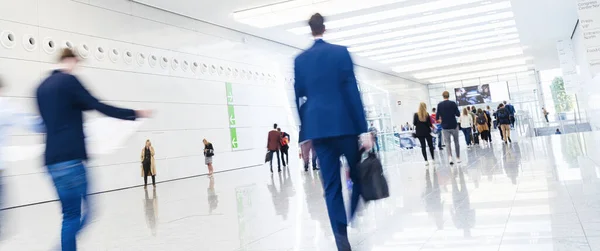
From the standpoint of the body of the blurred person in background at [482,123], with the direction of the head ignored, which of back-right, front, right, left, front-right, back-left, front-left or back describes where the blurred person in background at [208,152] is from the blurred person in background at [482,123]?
back-left

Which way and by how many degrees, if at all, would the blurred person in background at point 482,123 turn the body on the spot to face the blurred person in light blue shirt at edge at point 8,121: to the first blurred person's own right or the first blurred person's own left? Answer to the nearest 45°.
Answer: approximately 180°

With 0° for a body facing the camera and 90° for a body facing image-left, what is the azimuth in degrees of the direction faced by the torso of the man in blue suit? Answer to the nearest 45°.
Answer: approximately 180°

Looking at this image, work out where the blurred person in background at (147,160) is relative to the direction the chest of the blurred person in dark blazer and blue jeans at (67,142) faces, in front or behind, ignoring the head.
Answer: in front

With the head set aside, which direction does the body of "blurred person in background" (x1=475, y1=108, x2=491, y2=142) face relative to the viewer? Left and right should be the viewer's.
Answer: facing away from the viewer

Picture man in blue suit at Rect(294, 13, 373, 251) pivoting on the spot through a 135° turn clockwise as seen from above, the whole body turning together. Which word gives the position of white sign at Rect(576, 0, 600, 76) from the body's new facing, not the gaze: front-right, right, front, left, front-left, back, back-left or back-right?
left

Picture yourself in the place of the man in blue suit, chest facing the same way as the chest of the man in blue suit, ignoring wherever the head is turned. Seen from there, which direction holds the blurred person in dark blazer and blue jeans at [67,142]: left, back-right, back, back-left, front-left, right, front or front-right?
left
